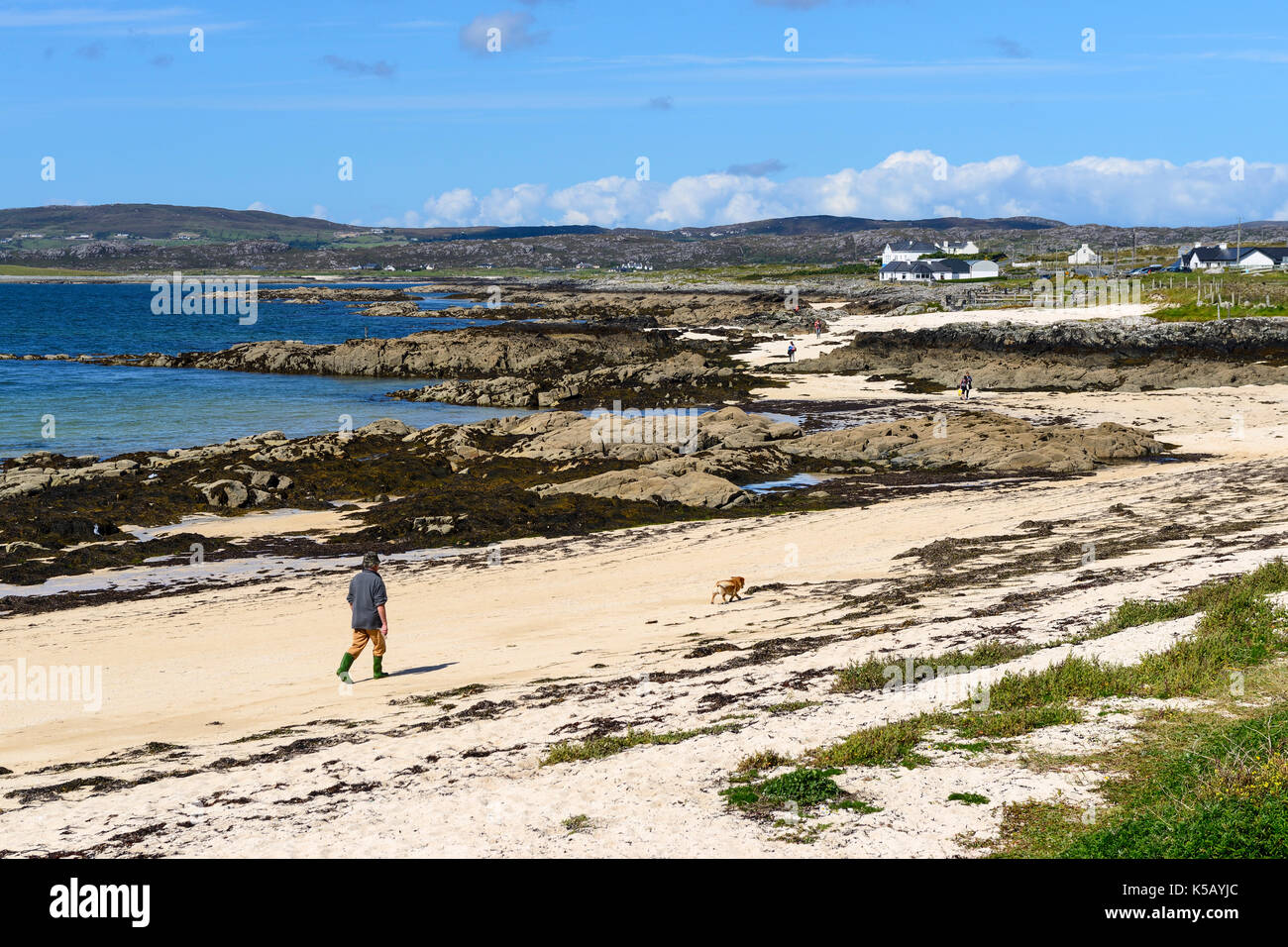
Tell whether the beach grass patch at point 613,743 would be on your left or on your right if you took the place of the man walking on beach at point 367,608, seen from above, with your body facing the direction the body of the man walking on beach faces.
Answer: on your right

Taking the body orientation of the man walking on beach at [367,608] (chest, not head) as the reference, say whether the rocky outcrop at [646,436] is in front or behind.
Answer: in front

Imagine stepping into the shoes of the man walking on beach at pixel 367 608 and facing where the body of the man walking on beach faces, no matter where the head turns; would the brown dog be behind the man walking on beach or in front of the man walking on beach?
in front

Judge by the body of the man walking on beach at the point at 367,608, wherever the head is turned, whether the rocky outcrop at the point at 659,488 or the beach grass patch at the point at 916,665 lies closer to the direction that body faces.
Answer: the rocky outcrop

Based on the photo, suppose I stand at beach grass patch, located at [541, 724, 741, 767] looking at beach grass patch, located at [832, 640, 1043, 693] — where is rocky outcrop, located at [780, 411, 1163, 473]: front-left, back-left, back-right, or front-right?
front-left

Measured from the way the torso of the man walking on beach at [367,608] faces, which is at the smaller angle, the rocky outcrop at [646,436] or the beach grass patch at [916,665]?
the rocky outcrop

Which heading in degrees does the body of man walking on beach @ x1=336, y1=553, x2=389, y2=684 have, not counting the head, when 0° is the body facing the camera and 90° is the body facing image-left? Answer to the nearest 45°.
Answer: approximately 225°

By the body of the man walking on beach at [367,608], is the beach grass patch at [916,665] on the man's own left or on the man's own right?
on the man's own right
